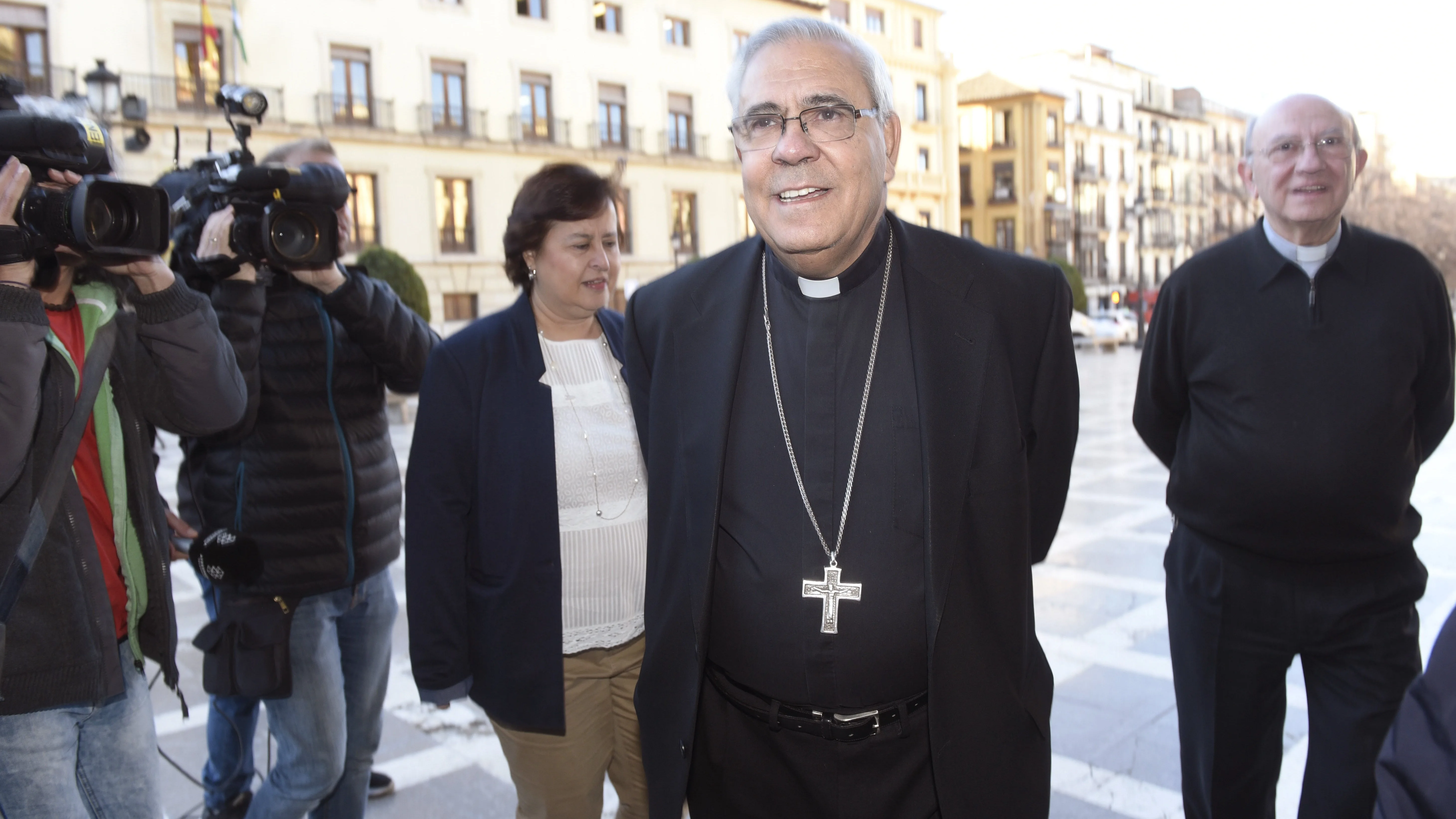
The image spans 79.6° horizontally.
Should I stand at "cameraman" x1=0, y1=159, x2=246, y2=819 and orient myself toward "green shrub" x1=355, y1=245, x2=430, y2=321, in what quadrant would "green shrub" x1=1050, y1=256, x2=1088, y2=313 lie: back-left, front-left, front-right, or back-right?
front-right

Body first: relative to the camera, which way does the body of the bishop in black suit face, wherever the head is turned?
toward the camera

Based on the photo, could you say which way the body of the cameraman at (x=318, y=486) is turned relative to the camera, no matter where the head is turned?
toward the camera

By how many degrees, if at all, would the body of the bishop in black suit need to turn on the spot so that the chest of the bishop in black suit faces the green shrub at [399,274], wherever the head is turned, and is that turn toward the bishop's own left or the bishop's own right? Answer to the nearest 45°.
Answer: approximately 135° to the bishop's own right

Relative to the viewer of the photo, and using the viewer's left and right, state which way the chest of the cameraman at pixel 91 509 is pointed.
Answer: facing the viewer and to the right of the viewer

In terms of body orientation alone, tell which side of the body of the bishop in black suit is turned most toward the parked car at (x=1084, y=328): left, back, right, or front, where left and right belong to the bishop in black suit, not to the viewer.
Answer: back

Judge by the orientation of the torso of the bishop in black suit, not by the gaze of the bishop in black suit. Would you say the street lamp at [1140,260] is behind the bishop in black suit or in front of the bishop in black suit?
behind

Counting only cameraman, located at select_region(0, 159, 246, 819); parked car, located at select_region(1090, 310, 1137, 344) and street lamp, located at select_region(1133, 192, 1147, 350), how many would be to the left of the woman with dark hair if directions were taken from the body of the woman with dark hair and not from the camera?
2

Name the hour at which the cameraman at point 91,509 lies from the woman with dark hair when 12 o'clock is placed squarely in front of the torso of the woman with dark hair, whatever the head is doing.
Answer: The cameraman is roughly at 4 o'clock from the woman with dark hair.

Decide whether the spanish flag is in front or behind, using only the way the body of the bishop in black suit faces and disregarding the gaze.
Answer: behind

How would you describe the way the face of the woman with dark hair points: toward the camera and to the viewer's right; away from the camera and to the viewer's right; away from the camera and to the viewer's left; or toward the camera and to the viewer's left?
toward the camera and to the viewer's right
